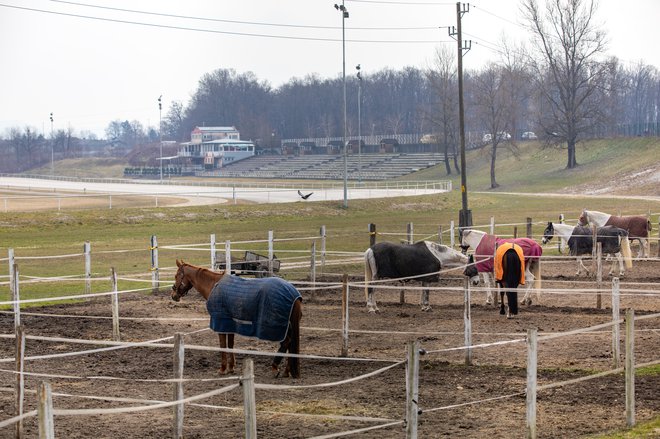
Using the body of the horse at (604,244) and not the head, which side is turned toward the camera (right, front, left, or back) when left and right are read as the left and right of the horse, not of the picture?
left

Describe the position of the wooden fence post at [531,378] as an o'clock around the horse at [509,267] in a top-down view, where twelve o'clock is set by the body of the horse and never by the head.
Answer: The wooden fence post is roughly at 6 o'clock from the horse.

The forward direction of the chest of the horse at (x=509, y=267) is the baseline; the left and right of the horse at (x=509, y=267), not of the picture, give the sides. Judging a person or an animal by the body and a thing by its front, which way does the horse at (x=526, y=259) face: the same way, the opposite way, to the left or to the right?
to the left

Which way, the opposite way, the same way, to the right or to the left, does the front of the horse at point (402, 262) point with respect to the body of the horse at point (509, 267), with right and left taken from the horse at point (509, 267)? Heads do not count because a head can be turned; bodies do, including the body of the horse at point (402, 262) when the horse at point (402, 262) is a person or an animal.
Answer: to the right

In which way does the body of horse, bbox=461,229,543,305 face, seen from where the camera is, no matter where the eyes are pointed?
to the viewer's left

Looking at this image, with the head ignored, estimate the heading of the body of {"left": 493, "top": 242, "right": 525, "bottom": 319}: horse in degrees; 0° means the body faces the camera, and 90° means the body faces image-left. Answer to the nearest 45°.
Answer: approximately 180°

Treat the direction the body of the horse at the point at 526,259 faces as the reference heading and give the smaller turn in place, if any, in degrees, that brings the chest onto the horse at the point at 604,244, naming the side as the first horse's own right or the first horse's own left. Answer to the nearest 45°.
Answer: approximately 90° to the first horse's own right

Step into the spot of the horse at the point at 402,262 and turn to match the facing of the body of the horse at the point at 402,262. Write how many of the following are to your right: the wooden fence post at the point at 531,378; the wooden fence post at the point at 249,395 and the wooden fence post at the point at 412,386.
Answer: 3

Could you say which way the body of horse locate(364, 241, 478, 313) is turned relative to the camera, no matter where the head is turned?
to the viewer's right

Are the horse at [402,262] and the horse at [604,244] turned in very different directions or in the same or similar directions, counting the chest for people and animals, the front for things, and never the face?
very different directions
